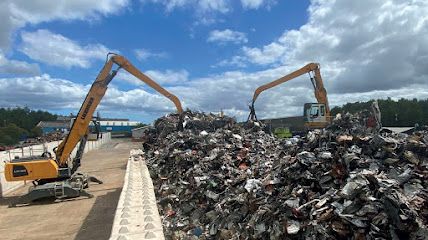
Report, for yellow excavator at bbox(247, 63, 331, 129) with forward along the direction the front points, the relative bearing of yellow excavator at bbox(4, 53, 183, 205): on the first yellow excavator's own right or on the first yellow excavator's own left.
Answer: on the first yellow excavator's own left

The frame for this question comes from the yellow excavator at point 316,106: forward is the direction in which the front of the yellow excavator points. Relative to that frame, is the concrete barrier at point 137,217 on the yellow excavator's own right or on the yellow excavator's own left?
on the yellow excavator's own left

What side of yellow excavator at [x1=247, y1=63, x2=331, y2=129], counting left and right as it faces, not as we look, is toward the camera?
left

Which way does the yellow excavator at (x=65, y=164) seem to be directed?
to the viewer's right

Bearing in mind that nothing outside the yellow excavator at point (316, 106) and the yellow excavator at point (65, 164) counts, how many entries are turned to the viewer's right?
1

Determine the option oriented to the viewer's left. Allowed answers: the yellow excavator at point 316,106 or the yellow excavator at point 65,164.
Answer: the yellow excavator at point 316,106
